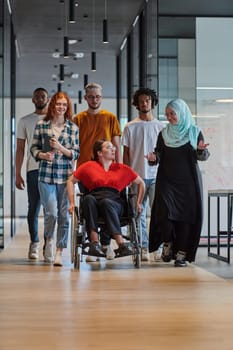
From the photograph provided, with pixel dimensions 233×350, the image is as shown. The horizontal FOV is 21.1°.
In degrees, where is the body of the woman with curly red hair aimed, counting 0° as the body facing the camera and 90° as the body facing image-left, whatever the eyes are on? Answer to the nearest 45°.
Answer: approximately 0°

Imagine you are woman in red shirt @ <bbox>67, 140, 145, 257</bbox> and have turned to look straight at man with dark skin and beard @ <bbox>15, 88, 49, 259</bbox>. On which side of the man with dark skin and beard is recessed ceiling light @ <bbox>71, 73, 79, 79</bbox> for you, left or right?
right

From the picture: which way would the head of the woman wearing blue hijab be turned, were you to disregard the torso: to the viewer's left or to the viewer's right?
to the viewer's left

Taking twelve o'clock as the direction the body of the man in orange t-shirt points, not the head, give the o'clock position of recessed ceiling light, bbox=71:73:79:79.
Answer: The recessed ceiling light is roughly at 6 o'clock from the man in orange t-shirt.

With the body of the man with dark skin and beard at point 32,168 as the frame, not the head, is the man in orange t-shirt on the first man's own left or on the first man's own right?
on the first man's own left

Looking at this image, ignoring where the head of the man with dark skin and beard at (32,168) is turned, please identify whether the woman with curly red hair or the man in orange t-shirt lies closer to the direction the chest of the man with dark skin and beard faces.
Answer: the woman with curly red hair

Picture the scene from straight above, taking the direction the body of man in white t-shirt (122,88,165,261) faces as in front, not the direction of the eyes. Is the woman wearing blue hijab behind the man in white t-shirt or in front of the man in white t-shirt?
in front

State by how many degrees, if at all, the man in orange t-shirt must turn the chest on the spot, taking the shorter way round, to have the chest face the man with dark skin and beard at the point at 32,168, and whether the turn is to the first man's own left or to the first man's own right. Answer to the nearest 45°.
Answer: approximately 135° to the first man's own right

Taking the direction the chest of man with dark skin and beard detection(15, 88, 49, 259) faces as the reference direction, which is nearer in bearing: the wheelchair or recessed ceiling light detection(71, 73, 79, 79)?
the wheelchair
